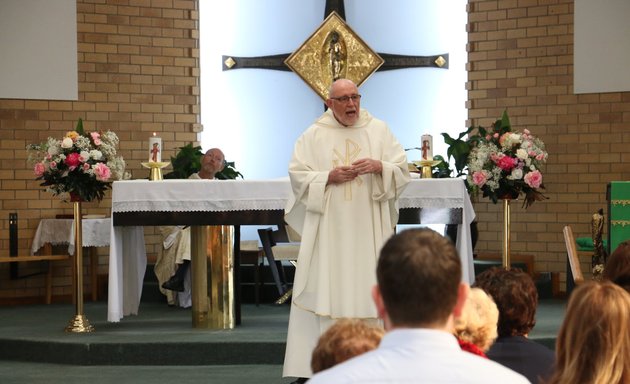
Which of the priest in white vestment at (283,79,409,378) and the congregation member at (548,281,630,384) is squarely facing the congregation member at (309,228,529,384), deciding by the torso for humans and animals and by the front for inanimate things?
the priest in white vestment

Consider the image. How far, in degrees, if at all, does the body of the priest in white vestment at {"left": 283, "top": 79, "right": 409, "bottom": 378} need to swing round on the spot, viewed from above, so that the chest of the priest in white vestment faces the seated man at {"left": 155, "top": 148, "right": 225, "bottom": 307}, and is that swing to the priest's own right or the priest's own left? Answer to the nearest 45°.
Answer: approximately 135° to the priest's own right

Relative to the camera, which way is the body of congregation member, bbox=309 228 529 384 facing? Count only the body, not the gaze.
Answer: away from the camera

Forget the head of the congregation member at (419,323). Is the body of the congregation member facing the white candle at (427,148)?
yes

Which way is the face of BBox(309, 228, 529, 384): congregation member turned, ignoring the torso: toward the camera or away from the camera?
away from the camera

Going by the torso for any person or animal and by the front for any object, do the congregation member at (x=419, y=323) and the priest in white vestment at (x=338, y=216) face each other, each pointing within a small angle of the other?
yes

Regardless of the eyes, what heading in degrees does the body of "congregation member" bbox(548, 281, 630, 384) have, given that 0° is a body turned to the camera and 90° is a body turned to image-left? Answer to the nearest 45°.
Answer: approximately 180°
